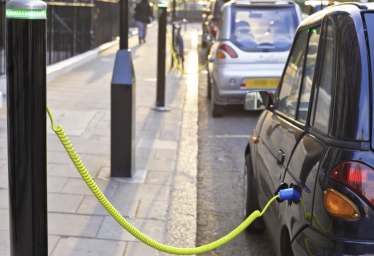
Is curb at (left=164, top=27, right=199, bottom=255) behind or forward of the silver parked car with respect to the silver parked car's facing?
behind

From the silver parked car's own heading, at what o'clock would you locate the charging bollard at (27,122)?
The charging bollard is roughly at 6 o'clock from the silver parked car.

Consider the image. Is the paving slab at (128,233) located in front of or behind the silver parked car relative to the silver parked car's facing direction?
behind

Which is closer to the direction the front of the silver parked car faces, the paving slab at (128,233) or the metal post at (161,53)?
the metal post

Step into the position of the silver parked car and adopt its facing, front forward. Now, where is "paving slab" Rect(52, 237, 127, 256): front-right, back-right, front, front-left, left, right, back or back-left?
back

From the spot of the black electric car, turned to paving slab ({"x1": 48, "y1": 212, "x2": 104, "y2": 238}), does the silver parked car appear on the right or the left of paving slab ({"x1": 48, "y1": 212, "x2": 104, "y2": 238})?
right

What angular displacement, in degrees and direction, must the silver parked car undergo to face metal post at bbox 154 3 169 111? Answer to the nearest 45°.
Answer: approximately 90° to its left

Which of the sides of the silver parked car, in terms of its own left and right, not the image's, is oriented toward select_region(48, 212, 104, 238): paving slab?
back

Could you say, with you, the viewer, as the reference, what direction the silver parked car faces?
facing away from the viewer

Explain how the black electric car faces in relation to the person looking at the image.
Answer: facing away from the viewer and to the left of the viewer

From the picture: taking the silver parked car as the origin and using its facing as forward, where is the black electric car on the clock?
The black electric car is roughly at 6 o'clock from the silver parked car.

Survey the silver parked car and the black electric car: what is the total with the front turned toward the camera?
0

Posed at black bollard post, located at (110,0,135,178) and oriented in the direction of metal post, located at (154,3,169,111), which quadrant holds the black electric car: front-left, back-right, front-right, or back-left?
back-right
